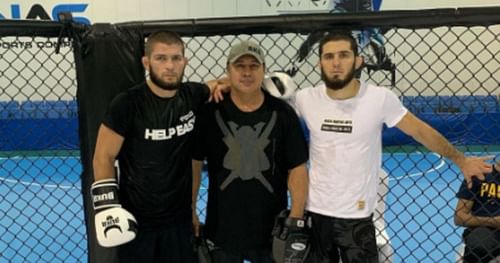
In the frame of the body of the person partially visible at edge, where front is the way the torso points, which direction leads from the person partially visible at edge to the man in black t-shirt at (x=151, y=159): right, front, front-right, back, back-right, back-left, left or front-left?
front-right

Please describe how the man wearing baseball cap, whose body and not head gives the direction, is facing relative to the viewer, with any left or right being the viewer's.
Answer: facing the viewer

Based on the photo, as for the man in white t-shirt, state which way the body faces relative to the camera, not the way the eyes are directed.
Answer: toward the camera

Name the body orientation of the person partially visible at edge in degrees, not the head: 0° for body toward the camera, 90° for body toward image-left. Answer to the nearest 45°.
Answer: approximately 0°

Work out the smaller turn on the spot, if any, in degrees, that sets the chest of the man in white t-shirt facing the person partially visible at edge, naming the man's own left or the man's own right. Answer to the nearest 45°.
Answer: approximately 135° to the man's own left
